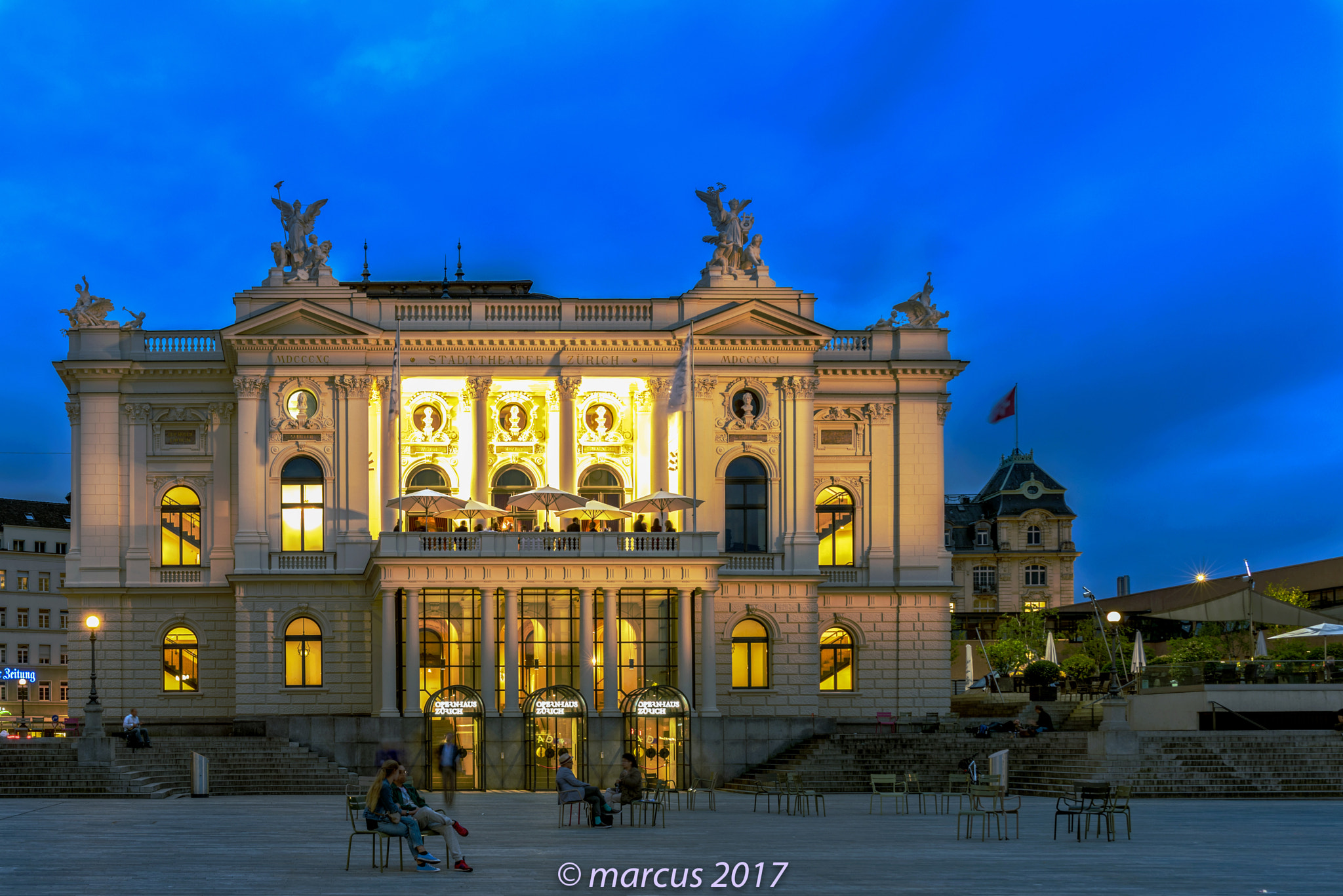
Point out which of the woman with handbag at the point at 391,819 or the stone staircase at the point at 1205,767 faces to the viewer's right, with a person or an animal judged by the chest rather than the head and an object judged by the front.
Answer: the woman with handbag

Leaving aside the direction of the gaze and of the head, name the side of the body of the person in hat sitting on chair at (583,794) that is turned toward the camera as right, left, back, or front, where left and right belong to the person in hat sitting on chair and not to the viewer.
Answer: right

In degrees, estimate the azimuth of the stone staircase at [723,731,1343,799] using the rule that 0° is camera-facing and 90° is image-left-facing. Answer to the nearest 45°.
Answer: approximately 0°

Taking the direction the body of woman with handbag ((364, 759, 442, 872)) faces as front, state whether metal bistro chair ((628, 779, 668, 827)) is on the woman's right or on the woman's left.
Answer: on the woman's left

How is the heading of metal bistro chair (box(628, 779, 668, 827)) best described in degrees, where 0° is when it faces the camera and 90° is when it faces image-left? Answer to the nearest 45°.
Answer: approximately 90°

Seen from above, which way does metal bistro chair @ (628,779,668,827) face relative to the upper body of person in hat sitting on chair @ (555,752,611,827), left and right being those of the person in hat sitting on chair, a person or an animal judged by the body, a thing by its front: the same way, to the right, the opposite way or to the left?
the opposite way

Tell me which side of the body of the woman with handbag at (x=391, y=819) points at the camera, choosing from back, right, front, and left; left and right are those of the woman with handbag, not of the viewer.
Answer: right

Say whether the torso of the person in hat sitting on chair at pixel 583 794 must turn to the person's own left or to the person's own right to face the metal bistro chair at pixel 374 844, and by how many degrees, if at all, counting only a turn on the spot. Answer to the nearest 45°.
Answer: approximately 90° to the person's own right
